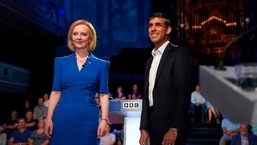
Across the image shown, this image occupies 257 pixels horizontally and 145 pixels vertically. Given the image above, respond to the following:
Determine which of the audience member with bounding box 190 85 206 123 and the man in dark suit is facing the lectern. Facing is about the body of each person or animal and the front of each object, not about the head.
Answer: the audience member

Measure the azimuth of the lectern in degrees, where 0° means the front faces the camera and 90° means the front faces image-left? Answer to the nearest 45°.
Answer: approximately 0°

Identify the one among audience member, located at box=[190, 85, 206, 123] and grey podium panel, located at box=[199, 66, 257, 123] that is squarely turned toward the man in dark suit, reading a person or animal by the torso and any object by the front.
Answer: the audience member

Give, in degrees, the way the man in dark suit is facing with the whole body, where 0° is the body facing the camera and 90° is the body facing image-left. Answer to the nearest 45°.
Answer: approximately 45°

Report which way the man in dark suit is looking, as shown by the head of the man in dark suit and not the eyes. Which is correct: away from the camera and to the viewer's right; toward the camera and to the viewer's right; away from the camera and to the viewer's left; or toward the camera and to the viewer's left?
toward the camera and to the viewer's left

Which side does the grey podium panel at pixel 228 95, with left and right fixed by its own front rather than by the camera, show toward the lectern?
right
